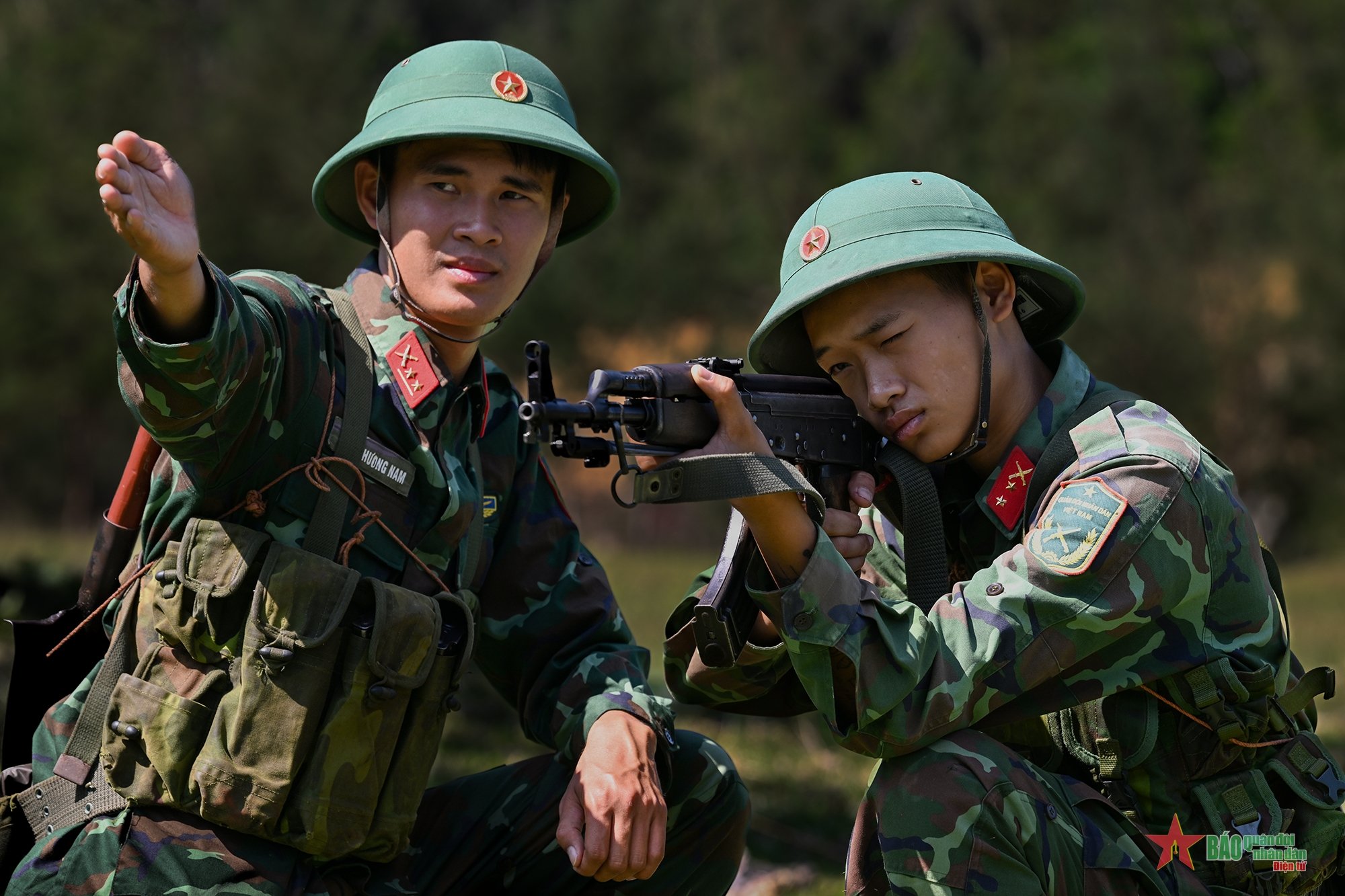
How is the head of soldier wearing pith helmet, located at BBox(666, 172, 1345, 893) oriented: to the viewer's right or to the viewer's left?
to the viewer's left

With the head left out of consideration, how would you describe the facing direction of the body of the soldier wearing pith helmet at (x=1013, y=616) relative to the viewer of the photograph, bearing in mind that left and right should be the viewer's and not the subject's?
facing the viewer and to the left of the viewer

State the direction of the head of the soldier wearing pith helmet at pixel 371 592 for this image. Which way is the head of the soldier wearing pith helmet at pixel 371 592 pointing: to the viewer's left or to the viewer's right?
to the viewer's right
